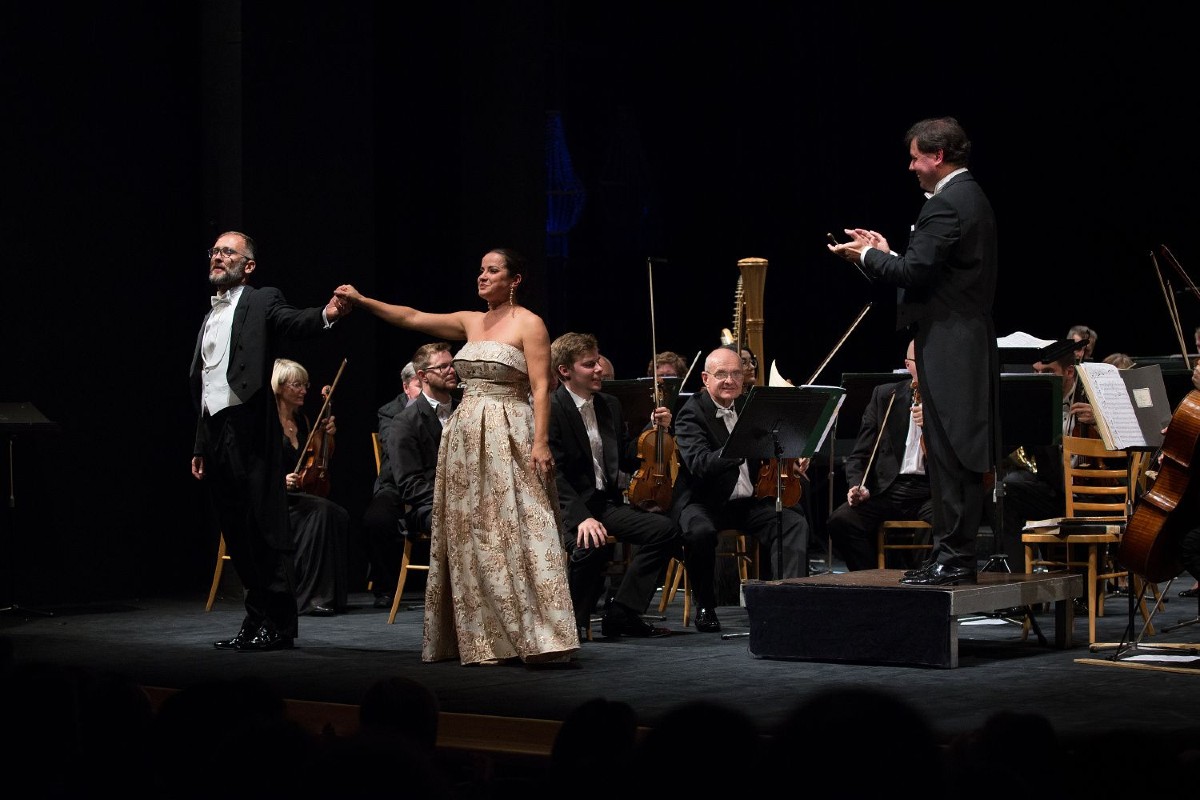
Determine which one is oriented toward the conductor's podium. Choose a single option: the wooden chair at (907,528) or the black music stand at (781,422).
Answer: the wooden chair

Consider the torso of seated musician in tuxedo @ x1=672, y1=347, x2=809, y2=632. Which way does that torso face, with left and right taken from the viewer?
facing the viewer and to the right of the viewer

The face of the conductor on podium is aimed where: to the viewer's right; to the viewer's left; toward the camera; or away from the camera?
to the viewer's left

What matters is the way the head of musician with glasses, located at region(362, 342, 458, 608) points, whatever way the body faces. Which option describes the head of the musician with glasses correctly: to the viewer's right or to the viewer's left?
to the viewer's right

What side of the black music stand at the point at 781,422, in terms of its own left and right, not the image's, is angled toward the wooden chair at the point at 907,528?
right

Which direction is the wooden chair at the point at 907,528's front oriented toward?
toward the camera

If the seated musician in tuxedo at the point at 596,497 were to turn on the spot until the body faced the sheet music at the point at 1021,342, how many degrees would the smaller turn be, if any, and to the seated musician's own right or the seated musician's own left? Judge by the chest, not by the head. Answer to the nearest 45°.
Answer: approximately 90° to the seated musician's own left

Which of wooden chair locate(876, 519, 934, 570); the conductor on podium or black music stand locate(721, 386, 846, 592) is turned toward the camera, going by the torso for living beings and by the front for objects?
the wooden chair

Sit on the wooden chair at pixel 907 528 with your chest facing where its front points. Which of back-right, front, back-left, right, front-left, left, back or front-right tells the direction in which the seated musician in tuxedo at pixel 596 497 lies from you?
front-right

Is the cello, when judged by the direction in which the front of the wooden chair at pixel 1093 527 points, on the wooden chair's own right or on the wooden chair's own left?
on the wooden chair's own left

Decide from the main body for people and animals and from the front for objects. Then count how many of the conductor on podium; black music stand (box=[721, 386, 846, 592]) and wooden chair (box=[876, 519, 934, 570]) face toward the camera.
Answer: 1

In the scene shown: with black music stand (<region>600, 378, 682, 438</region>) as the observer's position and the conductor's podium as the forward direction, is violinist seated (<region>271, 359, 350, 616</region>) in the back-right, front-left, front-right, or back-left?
back-right

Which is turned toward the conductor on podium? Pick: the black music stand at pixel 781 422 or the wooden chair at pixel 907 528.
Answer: the wooden chair
